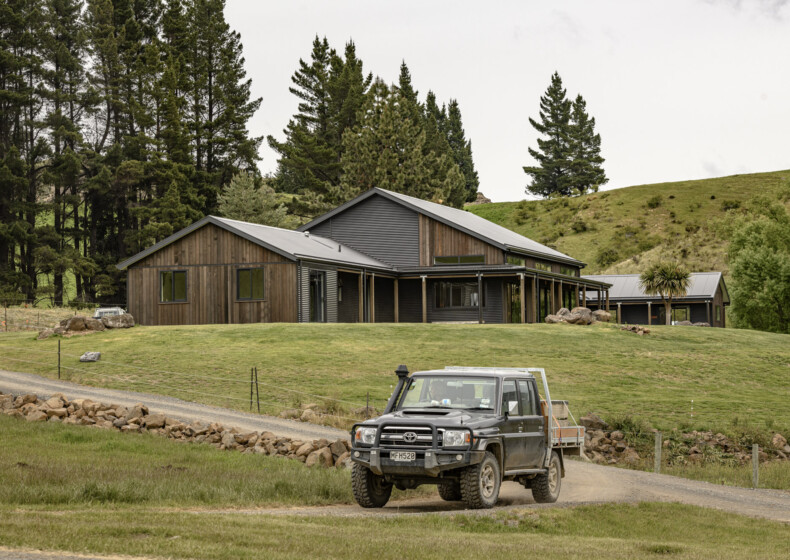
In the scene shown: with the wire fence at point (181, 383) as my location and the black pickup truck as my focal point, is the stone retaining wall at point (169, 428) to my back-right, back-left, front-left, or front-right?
front-right

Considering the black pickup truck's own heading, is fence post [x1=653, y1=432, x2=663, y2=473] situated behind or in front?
behind

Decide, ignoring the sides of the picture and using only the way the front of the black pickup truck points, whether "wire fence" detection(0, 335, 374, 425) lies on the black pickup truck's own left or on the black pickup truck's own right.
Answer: on the black pickup truck's own right

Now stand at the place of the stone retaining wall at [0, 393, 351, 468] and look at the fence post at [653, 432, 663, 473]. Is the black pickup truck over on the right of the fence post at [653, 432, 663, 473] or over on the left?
right

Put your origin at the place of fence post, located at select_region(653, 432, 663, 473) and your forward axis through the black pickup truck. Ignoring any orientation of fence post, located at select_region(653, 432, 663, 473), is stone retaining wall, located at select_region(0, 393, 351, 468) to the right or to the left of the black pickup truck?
right

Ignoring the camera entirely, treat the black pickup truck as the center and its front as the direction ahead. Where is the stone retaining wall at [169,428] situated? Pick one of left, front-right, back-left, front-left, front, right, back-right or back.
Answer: right

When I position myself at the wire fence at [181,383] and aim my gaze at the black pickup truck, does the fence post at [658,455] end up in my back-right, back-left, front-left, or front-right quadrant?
front-left

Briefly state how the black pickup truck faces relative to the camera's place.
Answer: facing the viewer and to the left of the viewer

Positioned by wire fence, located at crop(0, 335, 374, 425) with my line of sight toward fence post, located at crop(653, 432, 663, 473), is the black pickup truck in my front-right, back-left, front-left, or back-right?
front-right
